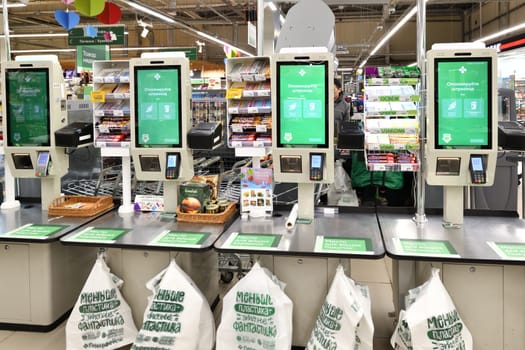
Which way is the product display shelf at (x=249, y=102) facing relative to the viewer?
toward the camera

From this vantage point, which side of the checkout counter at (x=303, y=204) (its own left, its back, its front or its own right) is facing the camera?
front

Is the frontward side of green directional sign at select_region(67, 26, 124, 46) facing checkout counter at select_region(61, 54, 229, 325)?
yes

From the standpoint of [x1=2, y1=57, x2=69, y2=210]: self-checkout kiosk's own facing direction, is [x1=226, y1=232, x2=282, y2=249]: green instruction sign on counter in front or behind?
in front

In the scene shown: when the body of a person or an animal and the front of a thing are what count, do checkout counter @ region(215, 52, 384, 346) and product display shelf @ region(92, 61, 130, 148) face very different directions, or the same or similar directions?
same or similar directions

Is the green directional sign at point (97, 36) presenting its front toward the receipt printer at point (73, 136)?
yes

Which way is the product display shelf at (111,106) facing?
toward the camera

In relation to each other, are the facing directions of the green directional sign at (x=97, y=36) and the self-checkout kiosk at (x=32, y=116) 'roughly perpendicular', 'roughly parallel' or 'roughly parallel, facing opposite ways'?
roughly parallel
